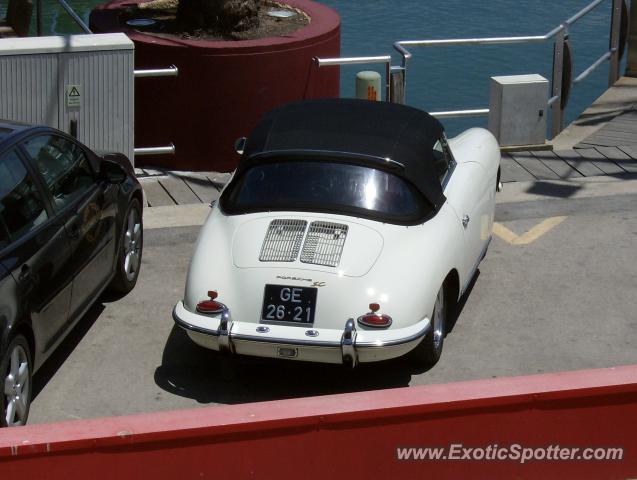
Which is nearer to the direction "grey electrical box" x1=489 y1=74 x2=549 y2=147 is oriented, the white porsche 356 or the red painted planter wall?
the white porsche 356

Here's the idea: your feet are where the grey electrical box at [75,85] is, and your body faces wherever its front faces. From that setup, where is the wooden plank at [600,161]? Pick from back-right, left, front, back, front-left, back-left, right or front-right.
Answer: left

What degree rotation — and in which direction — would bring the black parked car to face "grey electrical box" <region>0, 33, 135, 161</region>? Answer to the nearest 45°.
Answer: approximately 45° to its left

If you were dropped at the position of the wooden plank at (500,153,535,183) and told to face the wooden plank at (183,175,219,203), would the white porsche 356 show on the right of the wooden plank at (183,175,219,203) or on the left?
left

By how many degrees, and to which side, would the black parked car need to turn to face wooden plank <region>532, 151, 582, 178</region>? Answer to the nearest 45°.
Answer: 0° — it already faces it

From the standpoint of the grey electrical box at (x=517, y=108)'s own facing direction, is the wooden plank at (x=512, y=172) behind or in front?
in front

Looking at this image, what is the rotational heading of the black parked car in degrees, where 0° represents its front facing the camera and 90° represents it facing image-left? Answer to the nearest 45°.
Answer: approximately 225°

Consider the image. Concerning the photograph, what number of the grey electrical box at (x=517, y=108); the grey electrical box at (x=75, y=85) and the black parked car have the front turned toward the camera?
2

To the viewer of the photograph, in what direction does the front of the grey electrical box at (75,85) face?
facing the viewer

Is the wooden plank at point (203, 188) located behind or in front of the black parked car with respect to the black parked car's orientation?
in front

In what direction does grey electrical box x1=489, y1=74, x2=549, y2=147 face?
toward the camera

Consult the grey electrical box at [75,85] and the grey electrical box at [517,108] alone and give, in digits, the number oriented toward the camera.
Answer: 2

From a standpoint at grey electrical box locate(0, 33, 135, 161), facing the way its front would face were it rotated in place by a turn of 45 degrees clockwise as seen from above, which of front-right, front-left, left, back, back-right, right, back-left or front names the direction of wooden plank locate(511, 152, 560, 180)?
back-left
